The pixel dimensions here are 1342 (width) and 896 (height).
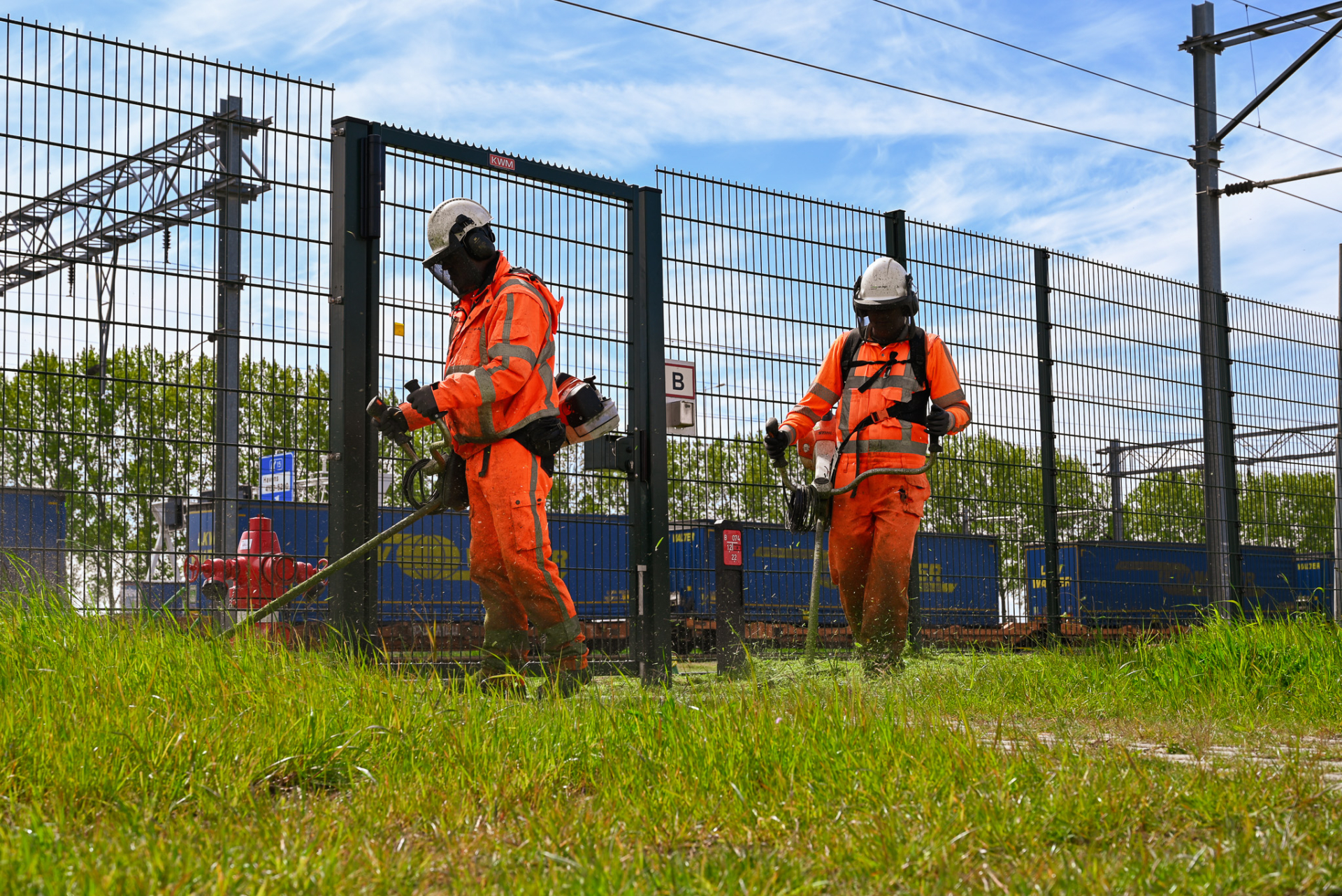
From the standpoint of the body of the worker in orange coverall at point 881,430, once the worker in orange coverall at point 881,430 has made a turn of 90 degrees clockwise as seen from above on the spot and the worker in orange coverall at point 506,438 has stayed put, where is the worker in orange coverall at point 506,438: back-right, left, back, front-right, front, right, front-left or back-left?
front-left

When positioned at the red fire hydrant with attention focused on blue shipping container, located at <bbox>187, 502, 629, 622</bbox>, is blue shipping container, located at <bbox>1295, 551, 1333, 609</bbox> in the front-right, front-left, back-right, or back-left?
front-right

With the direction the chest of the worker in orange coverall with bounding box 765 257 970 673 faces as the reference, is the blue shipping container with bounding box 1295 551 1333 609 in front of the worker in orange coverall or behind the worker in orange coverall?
behind

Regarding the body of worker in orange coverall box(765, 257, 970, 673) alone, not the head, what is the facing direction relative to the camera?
toward the camera

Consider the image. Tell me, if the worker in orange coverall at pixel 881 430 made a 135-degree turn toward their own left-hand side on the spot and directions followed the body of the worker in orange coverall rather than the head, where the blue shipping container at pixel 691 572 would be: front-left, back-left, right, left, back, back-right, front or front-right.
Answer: left

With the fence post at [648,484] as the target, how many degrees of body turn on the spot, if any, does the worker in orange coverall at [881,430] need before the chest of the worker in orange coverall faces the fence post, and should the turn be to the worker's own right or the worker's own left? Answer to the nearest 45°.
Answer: approximately 90° to the worker's own right

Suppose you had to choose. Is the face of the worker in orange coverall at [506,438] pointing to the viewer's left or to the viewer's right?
to the viewer's left

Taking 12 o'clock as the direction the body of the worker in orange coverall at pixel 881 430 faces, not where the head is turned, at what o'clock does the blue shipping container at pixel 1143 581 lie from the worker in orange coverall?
The blue shipping container is roughly at 7 o'clock from the worker in orange coverall.

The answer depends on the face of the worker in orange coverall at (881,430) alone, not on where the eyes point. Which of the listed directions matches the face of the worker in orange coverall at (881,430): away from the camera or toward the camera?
toward the camera
